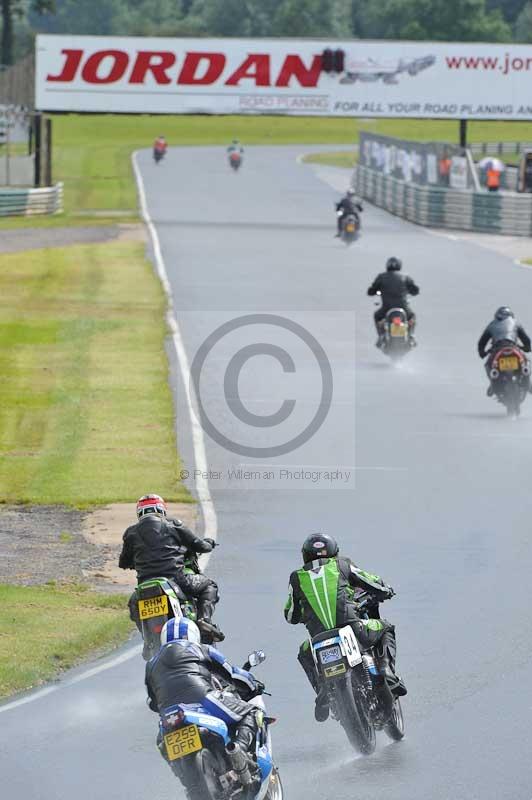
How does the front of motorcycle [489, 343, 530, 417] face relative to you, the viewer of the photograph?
facing away from the viewer

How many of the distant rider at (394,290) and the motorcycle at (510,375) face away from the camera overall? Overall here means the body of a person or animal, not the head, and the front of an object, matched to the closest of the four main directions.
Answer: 2

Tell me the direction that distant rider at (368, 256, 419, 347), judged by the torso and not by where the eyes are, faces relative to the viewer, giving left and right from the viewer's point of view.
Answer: facing away from the viewer

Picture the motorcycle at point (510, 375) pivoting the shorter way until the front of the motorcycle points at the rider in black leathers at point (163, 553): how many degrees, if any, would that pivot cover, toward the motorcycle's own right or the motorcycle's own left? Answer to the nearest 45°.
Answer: approximately 180°

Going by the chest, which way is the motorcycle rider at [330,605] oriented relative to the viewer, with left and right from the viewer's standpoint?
facing away from the viewer

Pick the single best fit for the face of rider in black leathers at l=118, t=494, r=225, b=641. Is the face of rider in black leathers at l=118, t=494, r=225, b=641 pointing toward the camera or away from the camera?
away from the camera

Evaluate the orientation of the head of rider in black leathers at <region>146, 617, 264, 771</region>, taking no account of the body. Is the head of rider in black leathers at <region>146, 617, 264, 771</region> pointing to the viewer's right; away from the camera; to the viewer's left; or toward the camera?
away from the camera

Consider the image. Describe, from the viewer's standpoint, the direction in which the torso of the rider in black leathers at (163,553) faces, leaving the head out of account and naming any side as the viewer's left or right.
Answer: facing away from the viewer

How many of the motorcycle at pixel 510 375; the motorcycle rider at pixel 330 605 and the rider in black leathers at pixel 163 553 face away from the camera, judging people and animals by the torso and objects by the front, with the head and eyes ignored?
3

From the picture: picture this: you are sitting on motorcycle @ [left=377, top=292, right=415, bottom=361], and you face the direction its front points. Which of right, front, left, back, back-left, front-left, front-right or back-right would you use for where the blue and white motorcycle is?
back

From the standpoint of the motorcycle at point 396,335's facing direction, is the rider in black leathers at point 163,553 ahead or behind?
behind

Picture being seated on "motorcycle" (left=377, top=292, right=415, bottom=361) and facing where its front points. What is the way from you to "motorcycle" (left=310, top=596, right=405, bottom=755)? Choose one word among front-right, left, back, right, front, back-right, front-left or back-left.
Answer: back

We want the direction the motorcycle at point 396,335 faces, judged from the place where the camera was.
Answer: facing away from the viewer

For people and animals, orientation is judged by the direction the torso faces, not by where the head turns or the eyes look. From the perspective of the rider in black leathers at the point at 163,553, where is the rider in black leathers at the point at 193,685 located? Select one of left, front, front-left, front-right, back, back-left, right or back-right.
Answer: back

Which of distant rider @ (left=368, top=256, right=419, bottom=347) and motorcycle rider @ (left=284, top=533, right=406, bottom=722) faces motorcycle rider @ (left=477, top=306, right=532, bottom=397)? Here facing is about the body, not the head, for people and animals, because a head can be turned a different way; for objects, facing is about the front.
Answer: motorcycle rider @ (left=284, top=533, right=406, bottom=722)

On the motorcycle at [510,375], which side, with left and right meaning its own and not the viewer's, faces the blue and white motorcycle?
back

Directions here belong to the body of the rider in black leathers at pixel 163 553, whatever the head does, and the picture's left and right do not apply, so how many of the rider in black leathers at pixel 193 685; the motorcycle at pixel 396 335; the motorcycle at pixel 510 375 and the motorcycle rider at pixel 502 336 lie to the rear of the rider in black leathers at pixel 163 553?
1

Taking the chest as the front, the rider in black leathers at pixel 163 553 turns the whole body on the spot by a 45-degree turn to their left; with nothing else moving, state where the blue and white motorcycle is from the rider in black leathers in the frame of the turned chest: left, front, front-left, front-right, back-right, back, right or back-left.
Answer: back-left

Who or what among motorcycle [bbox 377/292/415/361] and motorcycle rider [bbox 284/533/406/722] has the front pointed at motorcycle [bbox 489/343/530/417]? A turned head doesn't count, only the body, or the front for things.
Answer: the motorcycle rider
